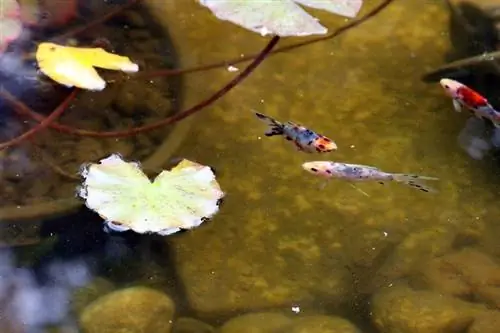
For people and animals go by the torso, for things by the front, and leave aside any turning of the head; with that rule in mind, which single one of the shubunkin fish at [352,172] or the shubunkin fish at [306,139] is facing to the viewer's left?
the shubunkin fish at [352,172]

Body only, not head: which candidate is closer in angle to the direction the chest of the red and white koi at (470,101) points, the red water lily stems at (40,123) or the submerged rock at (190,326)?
the red water lily stems

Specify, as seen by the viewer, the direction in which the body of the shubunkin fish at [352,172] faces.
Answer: to the viewer's left

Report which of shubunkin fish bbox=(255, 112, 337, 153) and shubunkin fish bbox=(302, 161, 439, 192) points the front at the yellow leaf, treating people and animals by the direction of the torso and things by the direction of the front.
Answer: shubunkin fish bbox=(302, 161, 439, 192)

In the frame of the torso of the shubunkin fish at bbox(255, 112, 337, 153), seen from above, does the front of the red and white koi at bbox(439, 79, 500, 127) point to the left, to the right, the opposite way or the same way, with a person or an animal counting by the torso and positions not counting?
the opposite way

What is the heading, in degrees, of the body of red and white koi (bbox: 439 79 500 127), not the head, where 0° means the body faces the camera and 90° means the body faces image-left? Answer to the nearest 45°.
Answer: approximately 135°

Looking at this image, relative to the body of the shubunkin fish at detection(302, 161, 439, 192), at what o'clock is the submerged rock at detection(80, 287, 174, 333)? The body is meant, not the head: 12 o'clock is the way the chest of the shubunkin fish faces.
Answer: The submerged rock is roughly at 10 o'clock from the shubunkin fish.

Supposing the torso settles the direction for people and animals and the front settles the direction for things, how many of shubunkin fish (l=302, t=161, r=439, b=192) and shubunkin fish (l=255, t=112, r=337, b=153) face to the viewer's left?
1

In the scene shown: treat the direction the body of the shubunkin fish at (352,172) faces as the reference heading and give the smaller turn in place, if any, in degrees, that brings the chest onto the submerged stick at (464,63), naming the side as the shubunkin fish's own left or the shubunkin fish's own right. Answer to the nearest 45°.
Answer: approximately 90° to the shubunkin fish's own right

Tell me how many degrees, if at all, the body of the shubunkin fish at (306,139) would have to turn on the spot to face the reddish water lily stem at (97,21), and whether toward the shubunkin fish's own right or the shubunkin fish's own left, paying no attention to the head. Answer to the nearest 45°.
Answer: approximately 180°

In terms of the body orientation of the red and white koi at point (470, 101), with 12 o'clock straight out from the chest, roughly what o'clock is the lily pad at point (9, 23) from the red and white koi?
The lily pad is roughly at 10 o'clock from the red and white koi.
